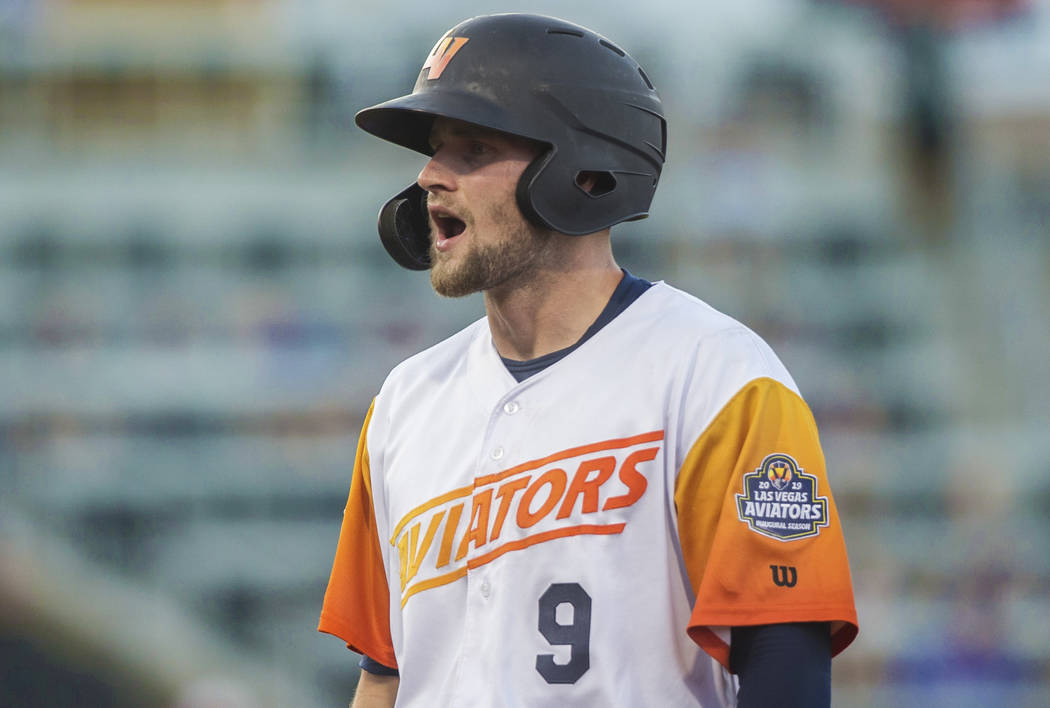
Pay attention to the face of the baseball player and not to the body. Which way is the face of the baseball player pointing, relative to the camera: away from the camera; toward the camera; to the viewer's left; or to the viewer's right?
to the viewer's left

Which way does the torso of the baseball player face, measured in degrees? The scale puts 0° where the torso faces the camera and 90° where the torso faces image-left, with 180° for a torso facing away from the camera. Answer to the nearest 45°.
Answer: approximately 45°
